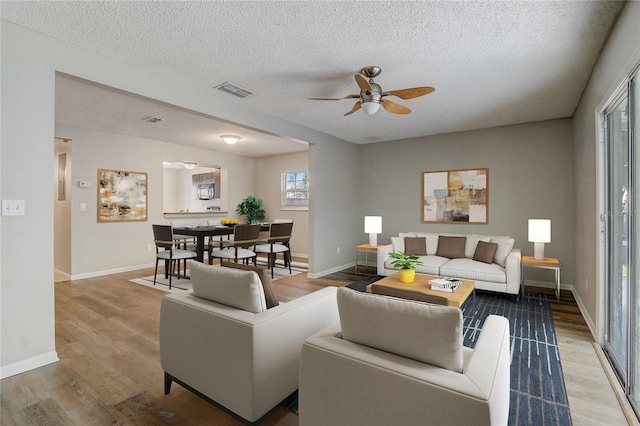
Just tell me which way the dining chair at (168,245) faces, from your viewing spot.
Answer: facing away from the viewer and to the right of the viewer

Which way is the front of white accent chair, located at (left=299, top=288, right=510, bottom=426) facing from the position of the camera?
facing away from the viewer and to the right of the viewer

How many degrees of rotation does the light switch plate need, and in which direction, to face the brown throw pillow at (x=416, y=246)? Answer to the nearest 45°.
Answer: approximately 90° to its left

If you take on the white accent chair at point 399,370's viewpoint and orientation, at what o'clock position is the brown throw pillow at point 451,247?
The brown throw pillow is roughly at 11 o'clock from the white accent chair.

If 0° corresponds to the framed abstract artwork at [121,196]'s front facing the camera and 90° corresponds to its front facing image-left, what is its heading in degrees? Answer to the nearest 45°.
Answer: approximately 315°

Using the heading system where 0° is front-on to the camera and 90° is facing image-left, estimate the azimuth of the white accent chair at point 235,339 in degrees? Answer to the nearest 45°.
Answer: approximately 225°
